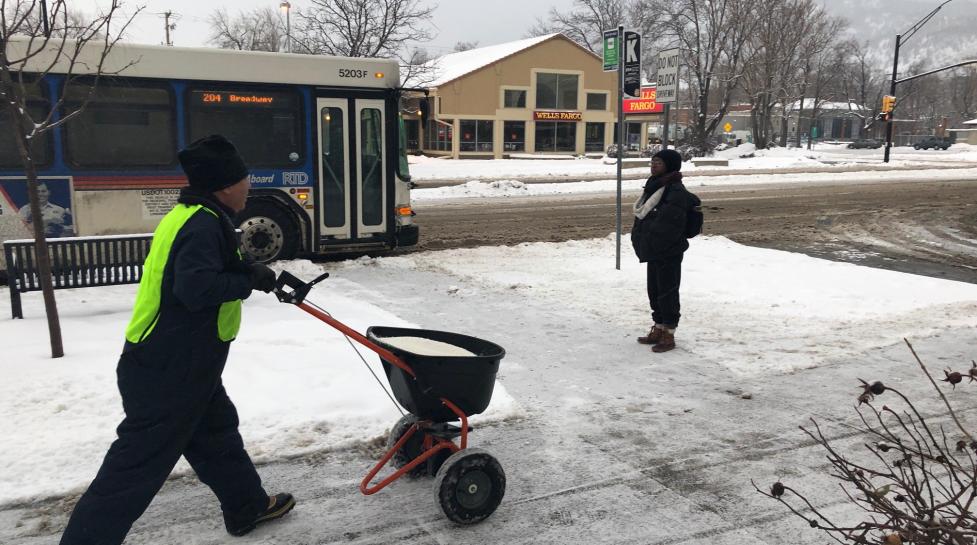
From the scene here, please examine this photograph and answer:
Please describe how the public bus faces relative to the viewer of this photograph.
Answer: facing to the right of the viewer

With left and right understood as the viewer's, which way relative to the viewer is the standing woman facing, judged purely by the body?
facing to the left of the viewer

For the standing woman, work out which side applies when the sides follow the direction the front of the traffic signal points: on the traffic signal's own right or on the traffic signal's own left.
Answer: on the traffic signal's own right

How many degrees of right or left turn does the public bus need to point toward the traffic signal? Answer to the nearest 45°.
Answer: approximately 45° to its left
